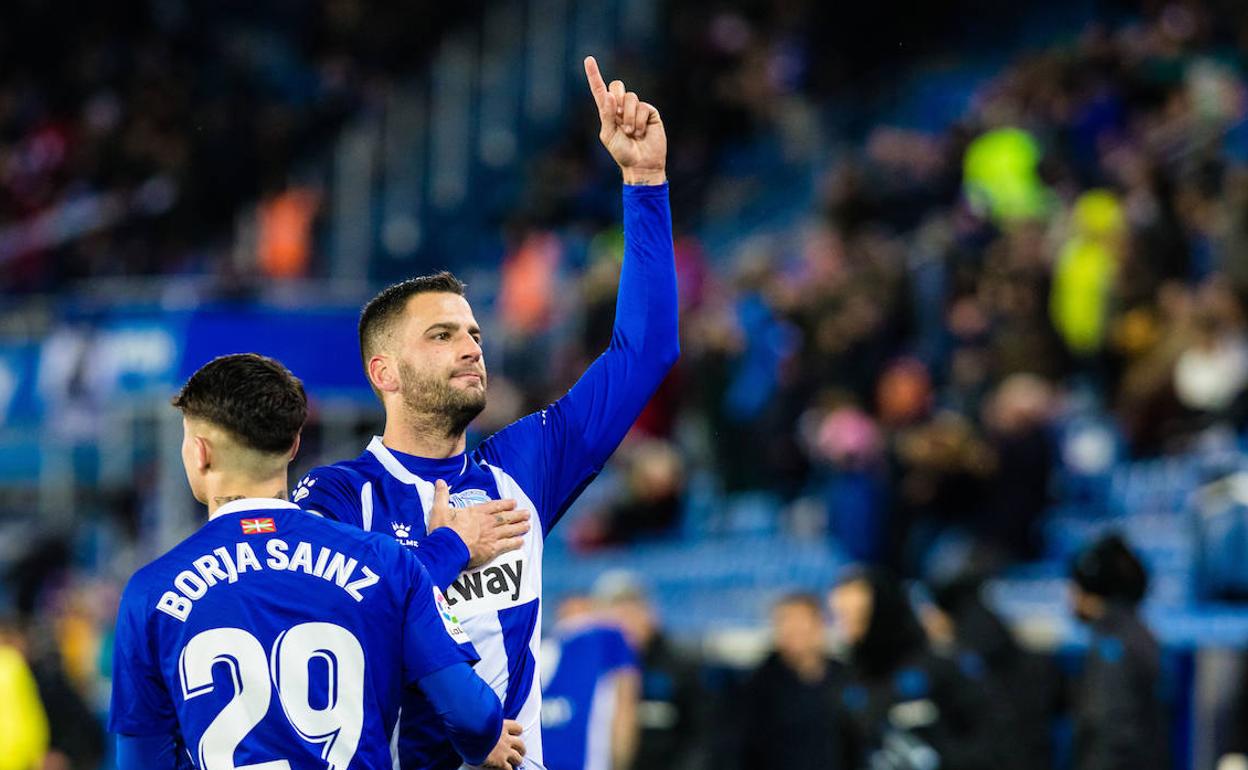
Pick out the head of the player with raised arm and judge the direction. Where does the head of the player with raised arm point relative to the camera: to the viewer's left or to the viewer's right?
to the viewer's right

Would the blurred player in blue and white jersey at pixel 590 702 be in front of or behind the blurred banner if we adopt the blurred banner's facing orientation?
in front

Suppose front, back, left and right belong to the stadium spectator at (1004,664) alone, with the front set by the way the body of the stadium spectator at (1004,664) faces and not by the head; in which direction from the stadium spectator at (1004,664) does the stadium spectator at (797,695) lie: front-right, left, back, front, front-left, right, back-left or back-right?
front-right

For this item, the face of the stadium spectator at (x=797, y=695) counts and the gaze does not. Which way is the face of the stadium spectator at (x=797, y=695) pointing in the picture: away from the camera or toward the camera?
toward the camera

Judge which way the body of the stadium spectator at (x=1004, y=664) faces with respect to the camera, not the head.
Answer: to the viewer's left

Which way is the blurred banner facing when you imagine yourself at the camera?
facing the viewer
